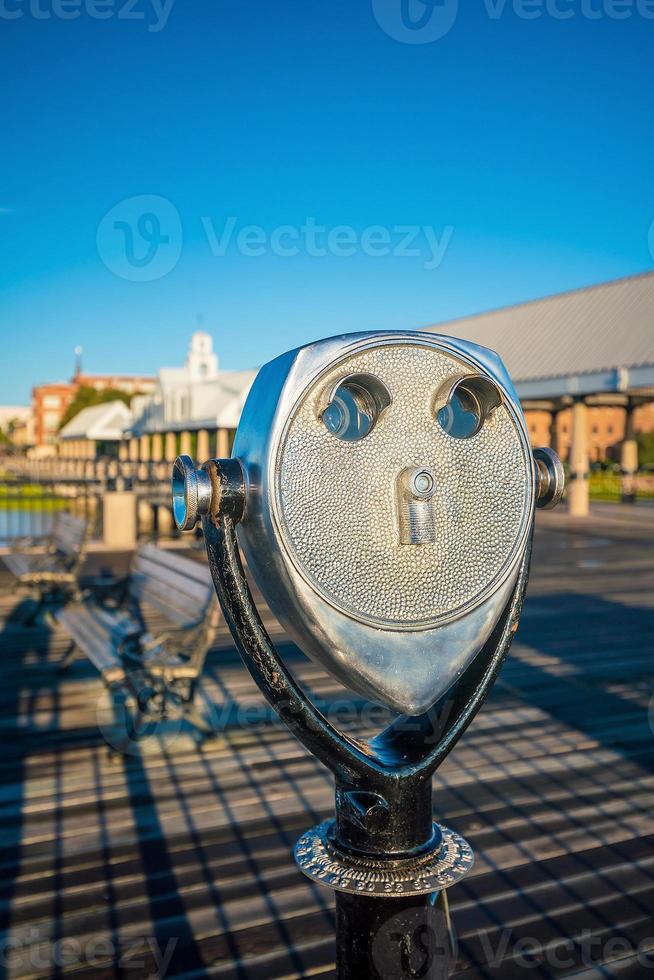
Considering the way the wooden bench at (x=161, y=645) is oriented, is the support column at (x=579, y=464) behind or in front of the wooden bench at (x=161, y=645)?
behind

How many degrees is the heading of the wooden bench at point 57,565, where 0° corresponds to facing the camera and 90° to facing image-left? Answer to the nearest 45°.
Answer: approximately 45°

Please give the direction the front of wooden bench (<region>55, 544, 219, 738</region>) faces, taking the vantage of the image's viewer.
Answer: facing the viewer and to the left of the viewer

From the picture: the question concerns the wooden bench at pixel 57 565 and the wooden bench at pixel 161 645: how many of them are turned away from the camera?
0

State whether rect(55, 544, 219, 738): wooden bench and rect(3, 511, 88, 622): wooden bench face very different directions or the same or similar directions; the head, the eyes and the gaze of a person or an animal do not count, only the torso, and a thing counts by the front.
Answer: same or similar directions

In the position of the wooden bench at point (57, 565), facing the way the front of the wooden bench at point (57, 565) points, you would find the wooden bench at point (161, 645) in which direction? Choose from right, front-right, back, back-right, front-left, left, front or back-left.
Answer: front-left

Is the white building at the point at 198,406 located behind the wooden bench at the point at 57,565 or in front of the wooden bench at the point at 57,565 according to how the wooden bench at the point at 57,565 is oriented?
behind

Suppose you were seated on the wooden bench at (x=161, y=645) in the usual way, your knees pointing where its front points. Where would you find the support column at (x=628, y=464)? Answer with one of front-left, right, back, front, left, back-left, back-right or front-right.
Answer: back

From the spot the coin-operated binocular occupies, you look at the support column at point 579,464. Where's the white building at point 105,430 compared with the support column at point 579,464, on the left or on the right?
left

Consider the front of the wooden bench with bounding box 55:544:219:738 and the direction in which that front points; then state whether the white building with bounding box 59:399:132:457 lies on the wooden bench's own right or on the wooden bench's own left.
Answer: on the wooden bench's own right

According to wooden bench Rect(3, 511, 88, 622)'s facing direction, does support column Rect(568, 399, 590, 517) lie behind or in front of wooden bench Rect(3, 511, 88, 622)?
behind
